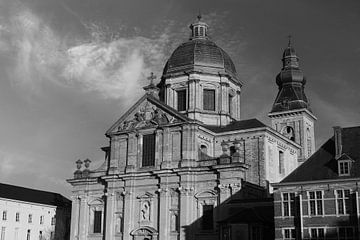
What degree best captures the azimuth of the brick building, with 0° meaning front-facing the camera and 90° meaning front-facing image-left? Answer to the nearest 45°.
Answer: approximately 0°
